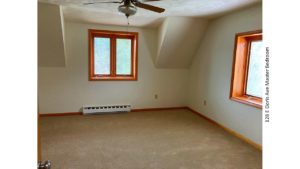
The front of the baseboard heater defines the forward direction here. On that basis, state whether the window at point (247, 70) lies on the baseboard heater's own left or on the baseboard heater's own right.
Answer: on the baseboard heater's own left

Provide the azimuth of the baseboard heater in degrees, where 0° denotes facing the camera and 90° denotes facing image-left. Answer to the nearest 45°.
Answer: approximately 0°
